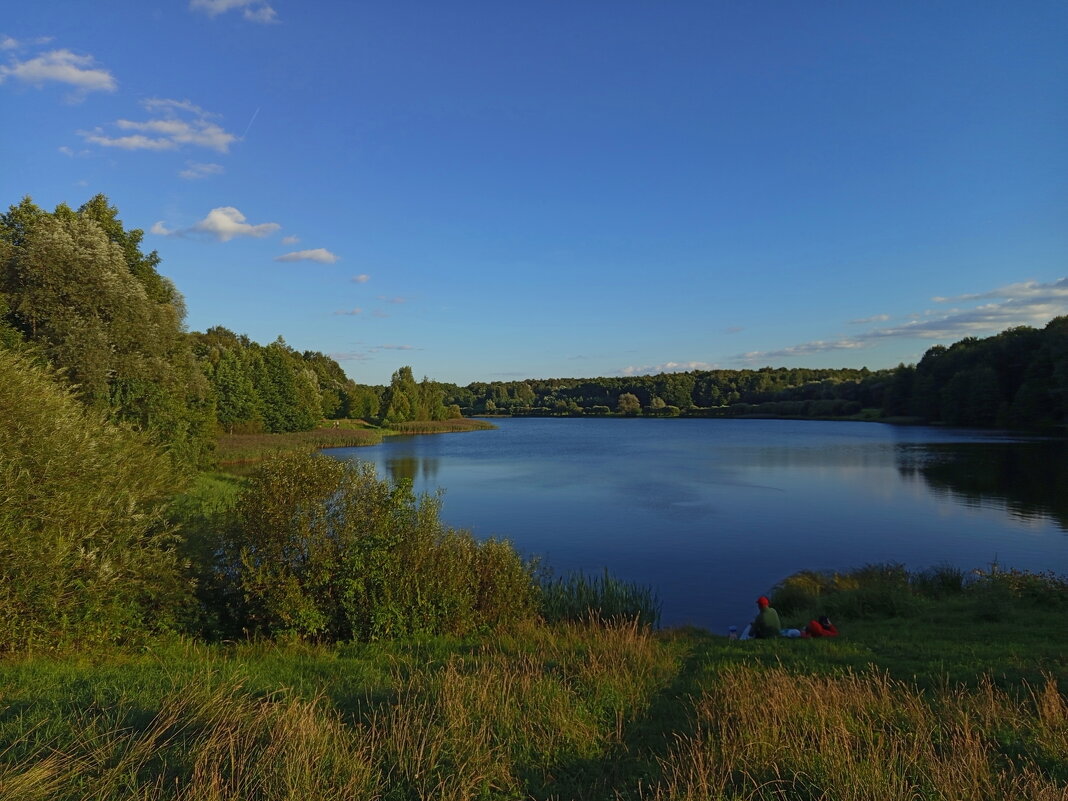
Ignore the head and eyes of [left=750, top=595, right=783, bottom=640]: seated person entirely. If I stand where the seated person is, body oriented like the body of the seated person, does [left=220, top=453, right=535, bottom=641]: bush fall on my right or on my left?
on my left

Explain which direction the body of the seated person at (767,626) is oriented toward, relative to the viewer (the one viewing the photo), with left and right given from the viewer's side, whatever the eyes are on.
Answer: facing away from the viewer

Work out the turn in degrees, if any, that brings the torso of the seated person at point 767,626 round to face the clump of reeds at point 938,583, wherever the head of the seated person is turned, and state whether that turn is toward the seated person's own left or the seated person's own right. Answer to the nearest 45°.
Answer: approximately 45° to the seated person's own right

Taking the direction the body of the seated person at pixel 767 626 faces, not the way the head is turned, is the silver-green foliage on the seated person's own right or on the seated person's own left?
on the seated person's own left

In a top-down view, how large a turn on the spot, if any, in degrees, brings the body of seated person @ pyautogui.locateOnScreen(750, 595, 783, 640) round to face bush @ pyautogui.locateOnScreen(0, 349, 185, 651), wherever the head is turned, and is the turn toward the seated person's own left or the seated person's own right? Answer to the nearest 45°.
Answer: approximately 135° to the seated person's own left

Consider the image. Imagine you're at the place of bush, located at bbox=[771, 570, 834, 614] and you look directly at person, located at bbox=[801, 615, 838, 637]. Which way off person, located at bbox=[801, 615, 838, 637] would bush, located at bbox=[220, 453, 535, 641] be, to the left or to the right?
right

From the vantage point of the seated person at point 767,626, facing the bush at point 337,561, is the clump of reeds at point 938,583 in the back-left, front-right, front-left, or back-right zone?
back-right
